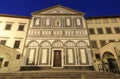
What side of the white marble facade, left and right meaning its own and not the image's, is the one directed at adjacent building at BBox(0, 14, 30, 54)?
right

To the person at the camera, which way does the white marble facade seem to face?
facing the viewer
